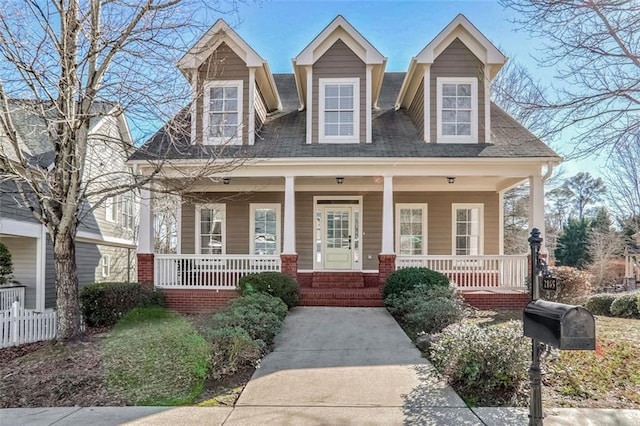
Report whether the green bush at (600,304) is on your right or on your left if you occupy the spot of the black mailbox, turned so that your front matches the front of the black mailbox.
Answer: on your left

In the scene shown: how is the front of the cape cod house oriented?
toward the camera

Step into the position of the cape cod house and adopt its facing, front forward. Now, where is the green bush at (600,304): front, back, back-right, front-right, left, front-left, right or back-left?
left

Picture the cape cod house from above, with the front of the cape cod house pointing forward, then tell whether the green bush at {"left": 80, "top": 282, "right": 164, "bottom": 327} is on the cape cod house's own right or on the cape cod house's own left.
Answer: on the cape cod house's own right

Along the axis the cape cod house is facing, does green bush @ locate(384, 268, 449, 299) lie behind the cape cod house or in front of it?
in front

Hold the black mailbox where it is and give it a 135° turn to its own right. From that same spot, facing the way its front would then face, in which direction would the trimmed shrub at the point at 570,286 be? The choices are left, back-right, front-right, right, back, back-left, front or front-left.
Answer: right

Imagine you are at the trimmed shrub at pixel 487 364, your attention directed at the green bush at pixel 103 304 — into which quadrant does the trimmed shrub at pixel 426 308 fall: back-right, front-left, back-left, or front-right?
front-right

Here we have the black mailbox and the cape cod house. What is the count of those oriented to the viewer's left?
0

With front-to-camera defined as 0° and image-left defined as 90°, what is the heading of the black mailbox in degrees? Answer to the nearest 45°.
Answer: approximately 315°
